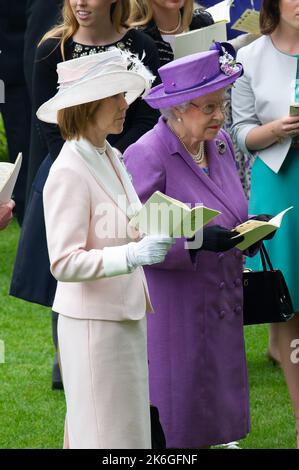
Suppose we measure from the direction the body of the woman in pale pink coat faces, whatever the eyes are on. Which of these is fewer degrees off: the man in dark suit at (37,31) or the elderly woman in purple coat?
the elderly woman in purple coat

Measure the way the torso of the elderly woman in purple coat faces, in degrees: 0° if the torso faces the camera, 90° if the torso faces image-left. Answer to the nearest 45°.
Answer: approximately 315°

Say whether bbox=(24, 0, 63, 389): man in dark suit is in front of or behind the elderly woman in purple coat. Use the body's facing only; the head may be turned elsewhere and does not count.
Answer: behind

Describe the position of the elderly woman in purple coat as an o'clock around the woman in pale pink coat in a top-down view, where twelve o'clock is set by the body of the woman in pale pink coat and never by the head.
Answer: The elderly woman in purple coat is roughly at 10 o'clock from the woman in pale pink coat.

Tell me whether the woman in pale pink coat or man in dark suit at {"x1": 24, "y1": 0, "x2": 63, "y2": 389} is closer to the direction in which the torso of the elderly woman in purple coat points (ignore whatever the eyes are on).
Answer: the woman in pale pink coat

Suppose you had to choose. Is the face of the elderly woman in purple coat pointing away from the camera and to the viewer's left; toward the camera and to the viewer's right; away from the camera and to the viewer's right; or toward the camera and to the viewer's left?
toward the camera and to the viewer's right

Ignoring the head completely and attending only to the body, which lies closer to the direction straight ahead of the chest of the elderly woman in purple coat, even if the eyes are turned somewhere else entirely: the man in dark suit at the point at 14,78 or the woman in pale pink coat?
the woman in pale pink coat

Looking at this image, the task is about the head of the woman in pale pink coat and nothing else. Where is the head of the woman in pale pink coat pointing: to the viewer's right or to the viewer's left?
to the viewer's right

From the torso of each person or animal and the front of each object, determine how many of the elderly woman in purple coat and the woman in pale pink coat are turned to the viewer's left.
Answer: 0

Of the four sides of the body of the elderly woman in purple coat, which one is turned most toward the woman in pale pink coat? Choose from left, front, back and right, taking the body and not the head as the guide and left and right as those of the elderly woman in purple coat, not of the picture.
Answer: right
